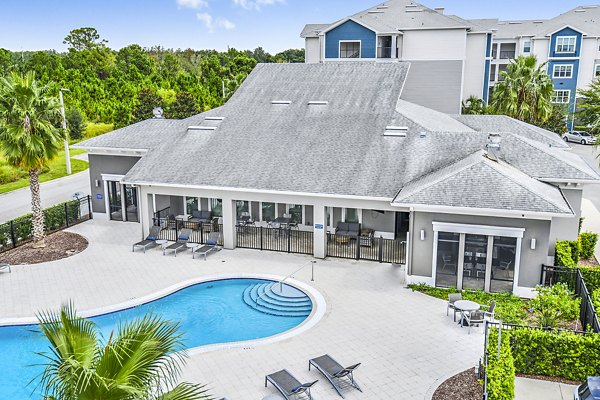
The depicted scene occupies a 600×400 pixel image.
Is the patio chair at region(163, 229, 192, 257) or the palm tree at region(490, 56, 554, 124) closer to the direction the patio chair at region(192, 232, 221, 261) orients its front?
the patio chair

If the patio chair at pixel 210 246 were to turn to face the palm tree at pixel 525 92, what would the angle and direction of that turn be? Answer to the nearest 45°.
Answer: approximately 180°

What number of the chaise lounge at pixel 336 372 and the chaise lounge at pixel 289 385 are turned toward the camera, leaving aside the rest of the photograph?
0

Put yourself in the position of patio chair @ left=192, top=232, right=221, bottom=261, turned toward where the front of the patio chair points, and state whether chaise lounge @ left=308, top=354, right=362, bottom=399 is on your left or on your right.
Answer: on your left

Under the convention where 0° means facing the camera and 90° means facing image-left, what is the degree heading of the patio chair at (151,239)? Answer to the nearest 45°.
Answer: approximately 45°

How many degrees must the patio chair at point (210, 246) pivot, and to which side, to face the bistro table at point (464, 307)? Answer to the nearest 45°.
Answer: approximately 90° to its left

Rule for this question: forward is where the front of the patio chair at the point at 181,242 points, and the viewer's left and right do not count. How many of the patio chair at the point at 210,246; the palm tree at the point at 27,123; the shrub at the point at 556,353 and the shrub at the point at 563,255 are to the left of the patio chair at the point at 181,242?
3

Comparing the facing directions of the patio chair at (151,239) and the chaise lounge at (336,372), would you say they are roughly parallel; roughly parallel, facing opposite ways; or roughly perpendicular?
roughly perpendicular

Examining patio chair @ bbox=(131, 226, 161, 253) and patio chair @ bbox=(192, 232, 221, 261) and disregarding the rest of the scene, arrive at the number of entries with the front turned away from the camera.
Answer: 0
